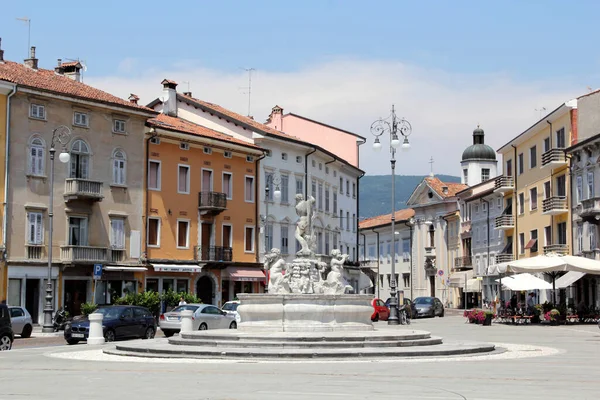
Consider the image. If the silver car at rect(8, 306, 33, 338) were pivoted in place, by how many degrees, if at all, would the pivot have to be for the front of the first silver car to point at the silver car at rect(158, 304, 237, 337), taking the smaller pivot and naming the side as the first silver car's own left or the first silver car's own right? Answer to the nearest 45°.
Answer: approximately 135° to the first silver car's own left

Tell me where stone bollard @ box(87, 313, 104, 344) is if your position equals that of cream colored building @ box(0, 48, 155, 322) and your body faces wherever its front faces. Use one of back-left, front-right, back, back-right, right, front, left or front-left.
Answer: front-right

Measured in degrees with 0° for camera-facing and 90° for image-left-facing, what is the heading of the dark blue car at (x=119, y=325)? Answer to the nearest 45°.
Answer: approximately 45°

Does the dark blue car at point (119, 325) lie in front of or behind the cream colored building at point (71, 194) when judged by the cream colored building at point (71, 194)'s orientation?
in front

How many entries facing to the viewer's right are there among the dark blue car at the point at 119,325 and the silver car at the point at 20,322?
0

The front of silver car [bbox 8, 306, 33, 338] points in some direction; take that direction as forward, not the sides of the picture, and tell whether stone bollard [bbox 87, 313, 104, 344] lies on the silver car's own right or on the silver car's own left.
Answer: on the silver car's own left

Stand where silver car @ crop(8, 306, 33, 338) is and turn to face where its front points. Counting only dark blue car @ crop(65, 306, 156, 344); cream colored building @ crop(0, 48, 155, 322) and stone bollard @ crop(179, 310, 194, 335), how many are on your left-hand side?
2

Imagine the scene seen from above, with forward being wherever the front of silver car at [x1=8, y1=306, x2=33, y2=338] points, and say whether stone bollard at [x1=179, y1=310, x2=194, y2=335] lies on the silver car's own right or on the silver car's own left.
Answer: on the silver car's own left

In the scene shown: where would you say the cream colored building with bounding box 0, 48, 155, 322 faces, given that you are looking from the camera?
facing the viewer and to the right of the viewer

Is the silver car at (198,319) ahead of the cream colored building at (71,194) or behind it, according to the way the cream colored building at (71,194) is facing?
ahead

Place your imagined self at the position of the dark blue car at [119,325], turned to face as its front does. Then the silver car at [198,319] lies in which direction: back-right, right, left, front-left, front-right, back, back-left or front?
back
